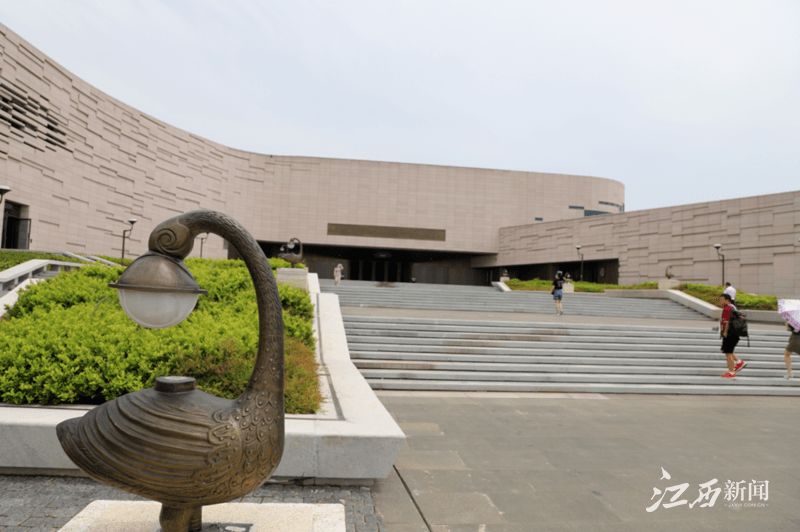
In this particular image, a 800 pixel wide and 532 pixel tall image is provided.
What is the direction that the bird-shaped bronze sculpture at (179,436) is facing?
to the viewer's right

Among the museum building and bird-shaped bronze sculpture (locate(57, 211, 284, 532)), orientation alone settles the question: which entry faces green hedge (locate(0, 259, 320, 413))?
the museum building

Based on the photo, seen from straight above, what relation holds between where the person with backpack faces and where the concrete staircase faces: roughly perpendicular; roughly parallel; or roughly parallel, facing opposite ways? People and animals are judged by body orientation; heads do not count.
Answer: roughly perpendicular

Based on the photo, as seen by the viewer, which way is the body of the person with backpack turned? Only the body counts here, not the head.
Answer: to the viewer's left

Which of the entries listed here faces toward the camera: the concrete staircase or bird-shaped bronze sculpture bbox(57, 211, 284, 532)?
the concrete staircase

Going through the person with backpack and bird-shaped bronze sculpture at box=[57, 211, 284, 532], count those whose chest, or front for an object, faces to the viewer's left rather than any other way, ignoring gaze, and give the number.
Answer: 1

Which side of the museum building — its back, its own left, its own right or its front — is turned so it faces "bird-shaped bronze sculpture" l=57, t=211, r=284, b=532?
front

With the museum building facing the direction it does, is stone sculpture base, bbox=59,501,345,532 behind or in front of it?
in front

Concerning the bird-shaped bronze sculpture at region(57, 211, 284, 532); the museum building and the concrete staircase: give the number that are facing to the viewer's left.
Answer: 0

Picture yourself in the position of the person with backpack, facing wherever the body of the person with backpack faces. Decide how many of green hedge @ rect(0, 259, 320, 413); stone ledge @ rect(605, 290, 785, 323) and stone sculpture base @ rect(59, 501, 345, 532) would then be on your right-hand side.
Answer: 1

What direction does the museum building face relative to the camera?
toward the camera

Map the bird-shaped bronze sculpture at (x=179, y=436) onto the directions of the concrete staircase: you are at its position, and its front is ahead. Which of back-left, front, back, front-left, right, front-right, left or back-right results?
front

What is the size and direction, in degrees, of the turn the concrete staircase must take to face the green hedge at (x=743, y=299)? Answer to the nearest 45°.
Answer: approximately 135° to its left
